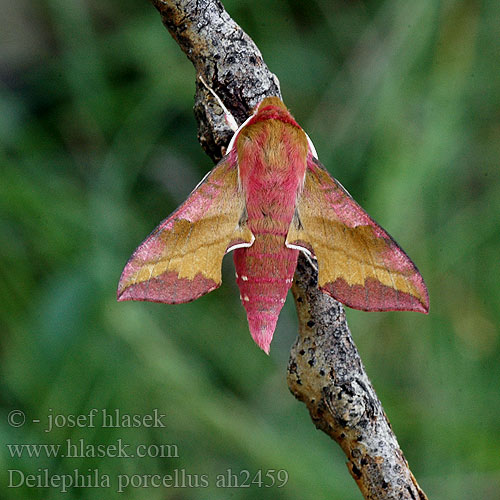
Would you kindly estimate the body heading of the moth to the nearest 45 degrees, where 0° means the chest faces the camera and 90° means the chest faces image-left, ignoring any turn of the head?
approximately 180°
